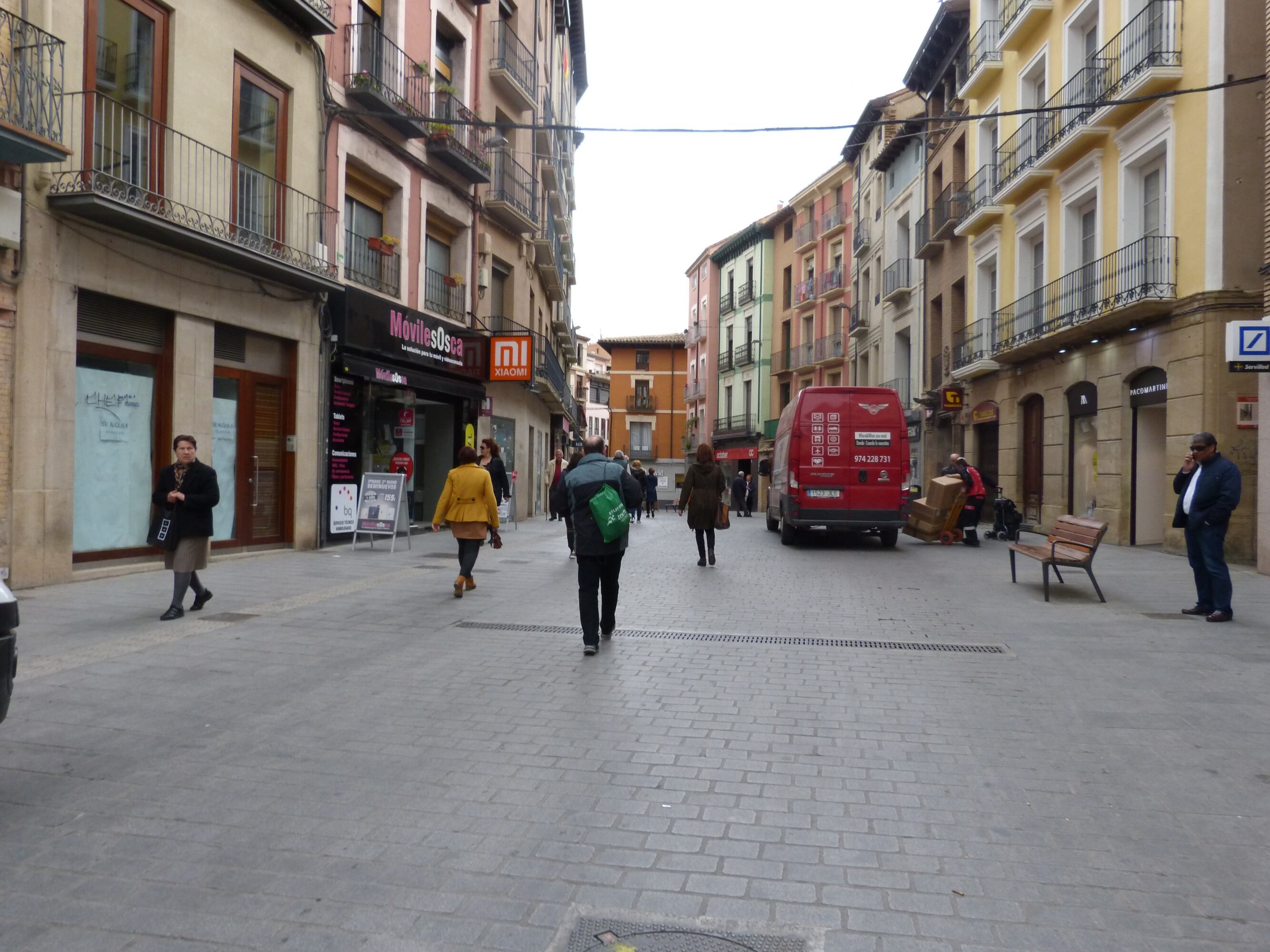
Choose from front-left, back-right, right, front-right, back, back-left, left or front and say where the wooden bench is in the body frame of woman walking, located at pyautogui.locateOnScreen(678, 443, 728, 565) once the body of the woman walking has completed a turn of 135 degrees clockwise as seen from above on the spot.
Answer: front

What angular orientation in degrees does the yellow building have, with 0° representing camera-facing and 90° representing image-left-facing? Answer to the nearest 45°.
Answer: approximately 45°

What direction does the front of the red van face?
away from the camera

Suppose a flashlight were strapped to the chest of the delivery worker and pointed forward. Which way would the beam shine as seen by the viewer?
to the viewer's left

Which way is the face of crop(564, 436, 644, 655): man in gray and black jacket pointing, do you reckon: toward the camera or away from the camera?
away from the camera

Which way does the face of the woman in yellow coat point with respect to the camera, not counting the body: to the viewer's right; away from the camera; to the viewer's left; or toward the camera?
away from the camera

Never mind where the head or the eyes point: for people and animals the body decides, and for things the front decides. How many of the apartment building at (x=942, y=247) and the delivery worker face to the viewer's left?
2

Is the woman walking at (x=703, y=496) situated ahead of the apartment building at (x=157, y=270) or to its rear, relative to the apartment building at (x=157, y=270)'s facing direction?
ahead

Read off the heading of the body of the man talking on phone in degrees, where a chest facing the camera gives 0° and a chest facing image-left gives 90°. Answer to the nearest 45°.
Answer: approximately 45°

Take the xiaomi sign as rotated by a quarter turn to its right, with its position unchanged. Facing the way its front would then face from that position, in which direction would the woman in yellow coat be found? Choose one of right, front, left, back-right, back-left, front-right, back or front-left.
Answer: left

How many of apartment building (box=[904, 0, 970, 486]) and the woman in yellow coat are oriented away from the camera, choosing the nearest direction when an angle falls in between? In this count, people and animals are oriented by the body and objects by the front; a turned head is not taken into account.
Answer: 1

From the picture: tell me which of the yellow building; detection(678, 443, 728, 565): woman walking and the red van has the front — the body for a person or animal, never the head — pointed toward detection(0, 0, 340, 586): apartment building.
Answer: the yellow building

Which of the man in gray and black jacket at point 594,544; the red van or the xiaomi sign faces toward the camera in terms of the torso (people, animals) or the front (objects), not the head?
the xiaomi sign

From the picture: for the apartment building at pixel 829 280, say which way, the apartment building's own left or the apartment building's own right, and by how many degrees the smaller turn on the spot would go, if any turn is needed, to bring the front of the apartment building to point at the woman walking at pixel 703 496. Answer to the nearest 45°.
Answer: approximately 45° to the apartment building's own left

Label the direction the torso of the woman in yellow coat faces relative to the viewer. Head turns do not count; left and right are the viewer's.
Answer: facing away from the viewer

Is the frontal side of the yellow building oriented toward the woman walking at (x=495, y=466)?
yes

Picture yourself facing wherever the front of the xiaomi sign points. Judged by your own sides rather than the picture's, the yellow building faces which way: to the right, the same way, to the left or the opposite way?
to the right
